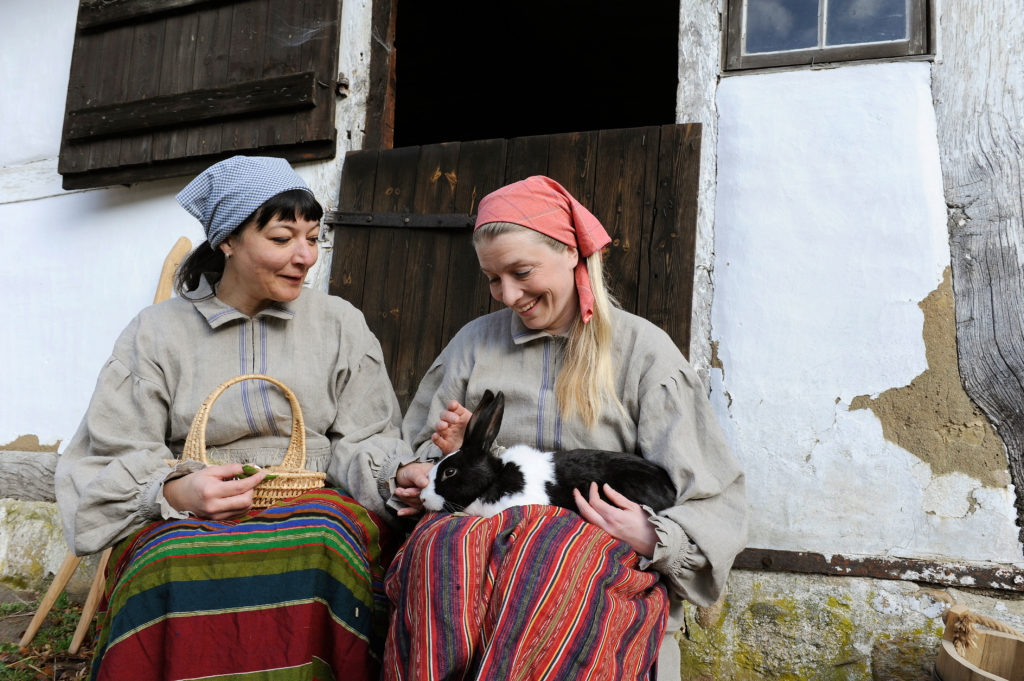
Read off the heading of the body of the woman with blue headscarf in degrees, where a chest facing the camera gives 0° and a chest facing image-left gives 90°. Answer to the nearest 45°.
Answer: approximately 0°

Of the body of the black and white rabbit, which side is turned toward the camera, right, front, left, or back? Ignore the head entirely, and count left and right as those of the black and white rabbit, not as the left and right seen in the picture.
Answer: left

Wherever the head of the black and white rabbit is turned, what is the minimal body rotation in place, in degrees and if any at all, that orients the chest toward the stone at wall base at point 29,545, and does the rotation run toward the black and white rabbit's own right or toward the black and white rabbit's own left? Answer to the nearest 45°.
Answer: approximately 45° to the black and white rabbit's own right

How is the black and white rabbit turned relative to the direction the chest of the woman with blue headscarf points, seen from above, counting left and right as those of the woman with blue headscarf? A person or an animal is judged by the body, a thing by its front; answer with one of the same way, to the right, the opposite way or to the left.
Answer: to the right

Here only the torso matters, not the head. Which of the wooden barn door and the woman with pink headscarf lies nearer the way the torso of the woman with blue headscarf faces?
the woman with pink headscarf

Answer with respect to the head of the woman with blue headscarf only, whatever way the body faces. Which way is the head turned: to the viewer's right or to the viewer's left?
to the viewer's right

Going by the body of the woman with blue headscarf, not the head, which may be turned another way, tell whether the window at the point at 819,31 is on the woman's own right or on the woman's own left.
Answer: on the woman's own left

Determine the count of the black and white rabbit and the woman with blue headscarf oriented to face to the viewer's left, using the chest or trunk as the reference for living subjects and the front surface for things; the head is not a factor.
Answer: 1

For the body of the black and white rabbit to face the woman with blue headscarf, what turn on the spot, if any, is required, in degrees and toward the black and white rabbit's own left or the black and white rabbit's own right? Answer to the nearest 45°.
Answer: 0° — it already faces them

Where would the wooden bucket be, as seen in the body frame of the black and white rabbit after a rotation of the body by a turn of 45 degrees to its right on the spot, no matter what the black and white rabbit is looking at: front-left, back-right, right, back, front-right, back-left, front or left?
back-right
